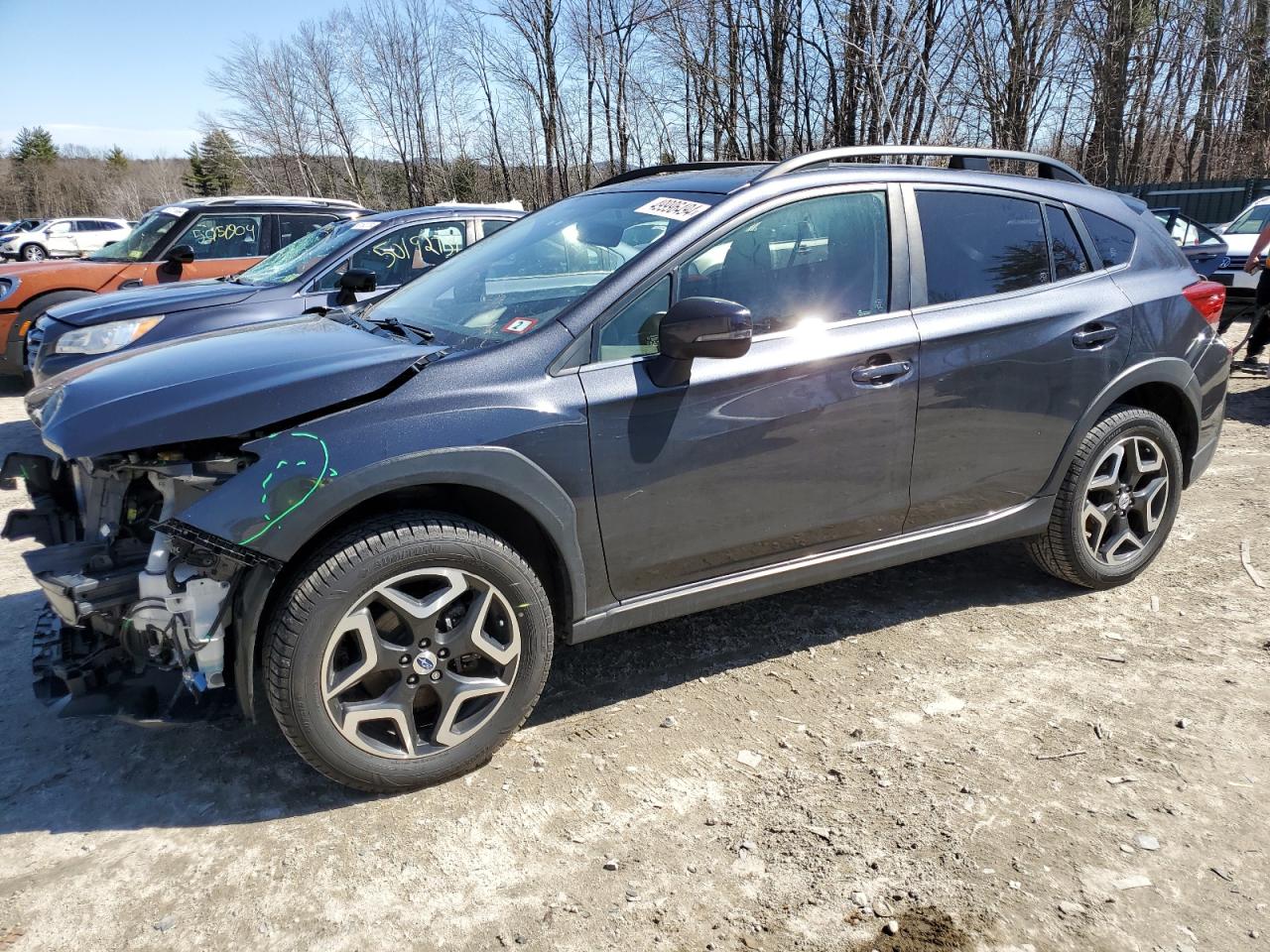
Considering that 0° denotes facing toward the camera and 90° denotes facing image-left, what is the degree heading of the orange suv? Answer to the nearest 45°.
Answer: approximately 45°

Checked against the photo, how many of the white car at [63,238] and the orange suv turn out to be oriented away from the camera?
0

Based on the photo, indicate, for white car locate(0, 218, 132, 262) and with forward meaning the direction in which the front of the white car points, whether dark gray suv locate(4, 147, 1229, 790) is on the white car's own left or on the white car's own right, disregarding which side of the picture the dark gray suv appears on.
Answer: on the white car's own left

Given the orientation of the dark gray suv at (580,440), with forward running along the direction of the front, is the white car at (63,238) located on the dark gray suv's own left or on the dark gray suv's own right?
on the dark gray suv's own right

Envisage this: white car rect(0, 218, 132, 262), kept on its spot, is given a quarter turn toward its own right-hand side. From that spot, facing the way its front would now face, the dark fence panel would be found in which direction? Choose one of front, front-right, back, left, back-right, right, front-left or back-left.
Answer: back-right

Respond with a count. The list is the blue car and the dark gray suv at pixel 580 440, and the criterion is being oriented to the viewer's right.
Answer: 0

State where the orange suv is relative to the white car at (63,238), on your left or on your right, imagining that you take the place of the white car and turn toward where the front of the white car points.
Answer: on your left

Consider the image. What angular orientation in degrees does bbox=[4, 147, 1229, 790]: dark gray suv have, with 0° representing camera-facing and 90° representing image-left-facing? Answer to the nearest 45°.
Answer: approximately 45°

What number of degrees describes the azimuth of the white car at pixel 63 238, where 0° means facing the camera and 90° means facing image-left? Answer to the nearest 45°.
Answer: approximately 90°

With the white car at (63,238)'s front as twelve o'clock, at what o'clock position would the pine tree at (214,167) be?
The pine tree is roughly at 4 o'clock from the white car.

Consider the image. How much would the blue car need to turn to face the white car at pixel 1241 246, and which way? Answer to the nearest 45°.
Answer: approximately 135° to its left

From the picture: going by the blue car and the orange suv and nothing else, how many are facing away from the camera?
0

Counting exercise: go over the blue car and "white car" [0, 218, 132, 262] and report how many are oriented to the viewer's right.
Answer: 0

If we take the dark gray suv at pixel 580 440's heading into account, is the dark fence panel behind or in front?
behind
